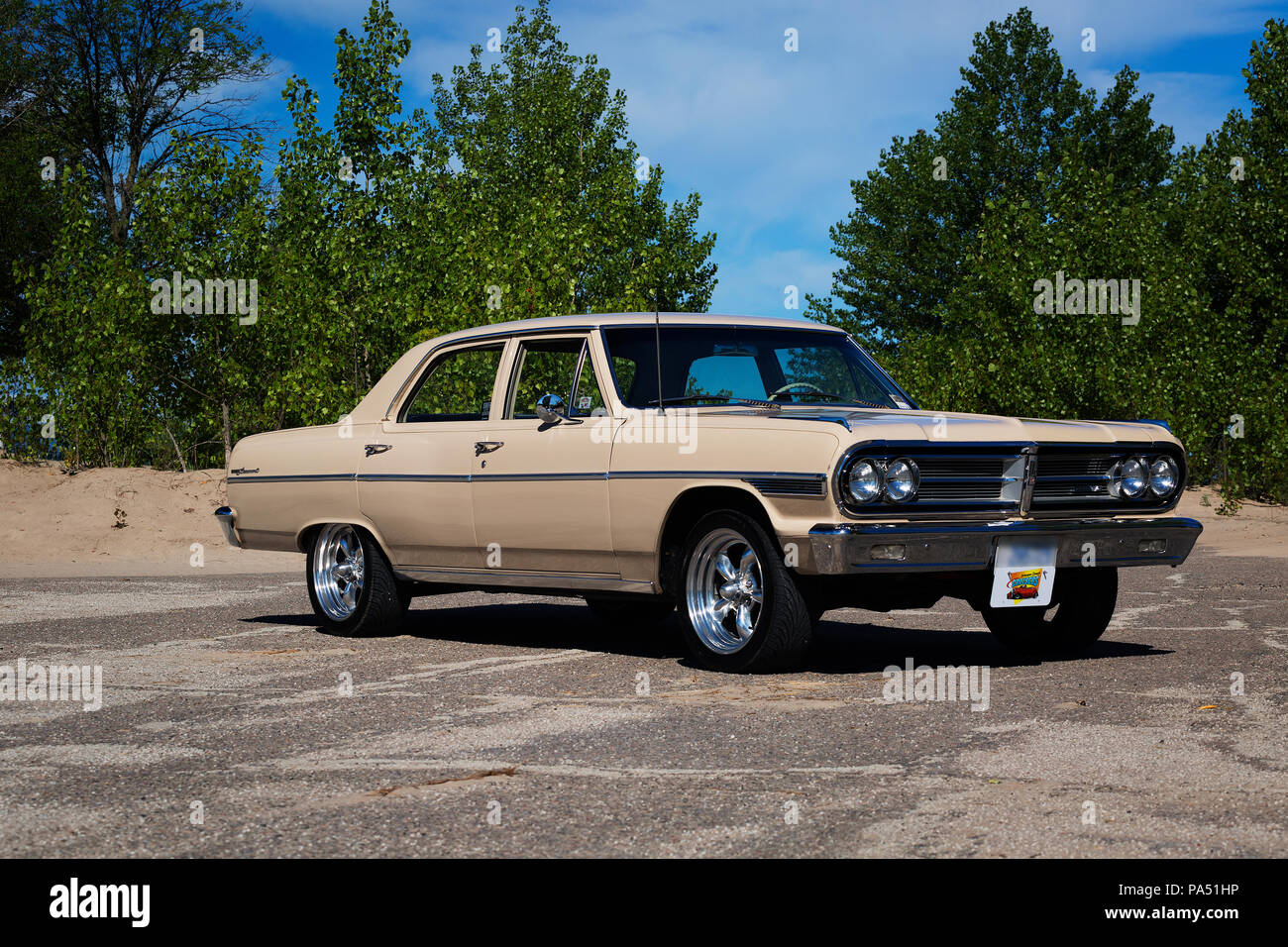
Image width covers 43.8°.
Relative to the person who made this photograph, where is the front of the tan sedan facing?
facing the viewer and to the right of the viewer
